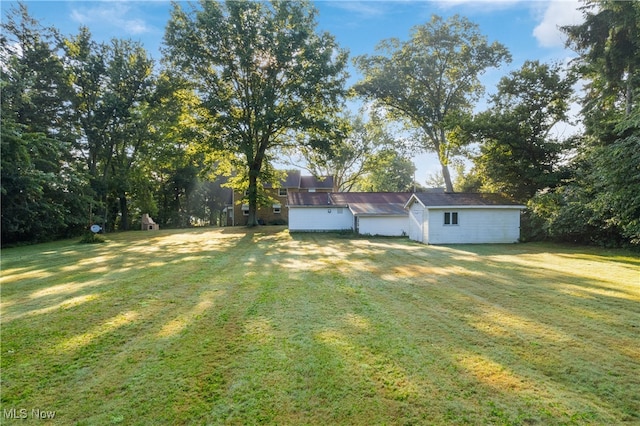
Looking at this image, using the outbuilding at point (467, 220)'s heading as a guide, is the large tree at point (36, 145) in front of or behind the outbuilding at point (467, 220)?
in front
